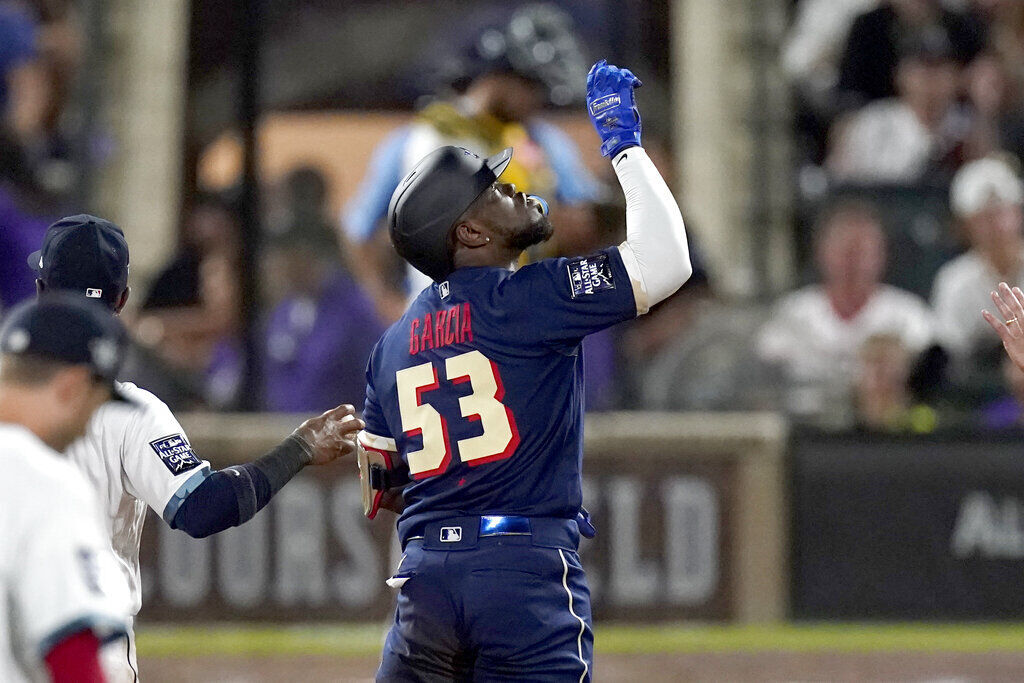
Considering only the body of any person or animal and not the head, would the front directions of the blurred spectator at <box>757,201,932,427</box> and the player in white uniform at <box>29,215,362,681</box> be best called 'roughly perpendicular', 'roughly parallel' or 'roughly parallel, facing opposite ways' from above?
roughly perpendicular

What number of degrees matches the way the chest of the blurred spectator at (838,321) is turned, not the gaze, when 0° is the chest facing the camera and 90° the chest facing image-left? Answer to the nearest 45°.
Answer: approximately 0°

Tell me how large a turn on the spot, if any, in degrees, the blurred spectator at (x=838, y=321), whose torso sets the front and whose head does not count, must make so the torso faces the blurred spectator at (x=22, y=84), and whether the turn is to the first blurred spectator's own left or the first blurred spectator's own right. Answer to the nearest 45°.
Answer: approximately 90° to the first blurred spectator's own right

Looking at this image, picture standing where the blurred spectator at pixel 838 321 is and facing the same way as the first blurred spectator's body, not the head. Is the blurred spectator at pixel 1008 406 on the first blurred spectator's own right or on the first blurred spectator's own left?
on the first blurred spectator's own left

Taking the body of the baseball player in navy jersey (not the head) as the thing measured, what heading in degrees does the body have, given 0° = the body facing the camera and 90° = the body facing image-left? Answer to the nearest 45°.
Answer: approximately 225°
